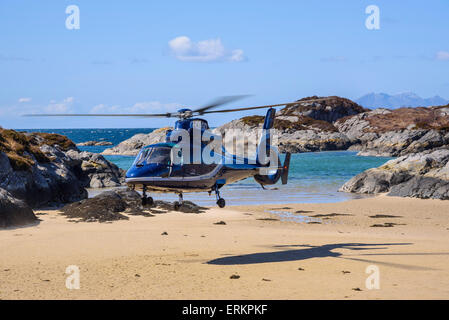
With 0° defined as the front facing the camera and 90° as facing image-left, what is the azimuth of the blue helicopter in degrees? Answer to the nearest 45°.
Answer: approximately 45°

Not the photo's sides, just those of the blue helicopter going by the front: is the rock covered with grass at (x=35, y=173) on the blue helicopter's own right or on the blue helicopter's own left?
on the blue helicopter's own right

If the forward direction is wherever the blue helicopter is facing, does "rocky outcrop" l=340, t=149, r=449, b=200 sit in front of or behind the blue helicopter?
behind
